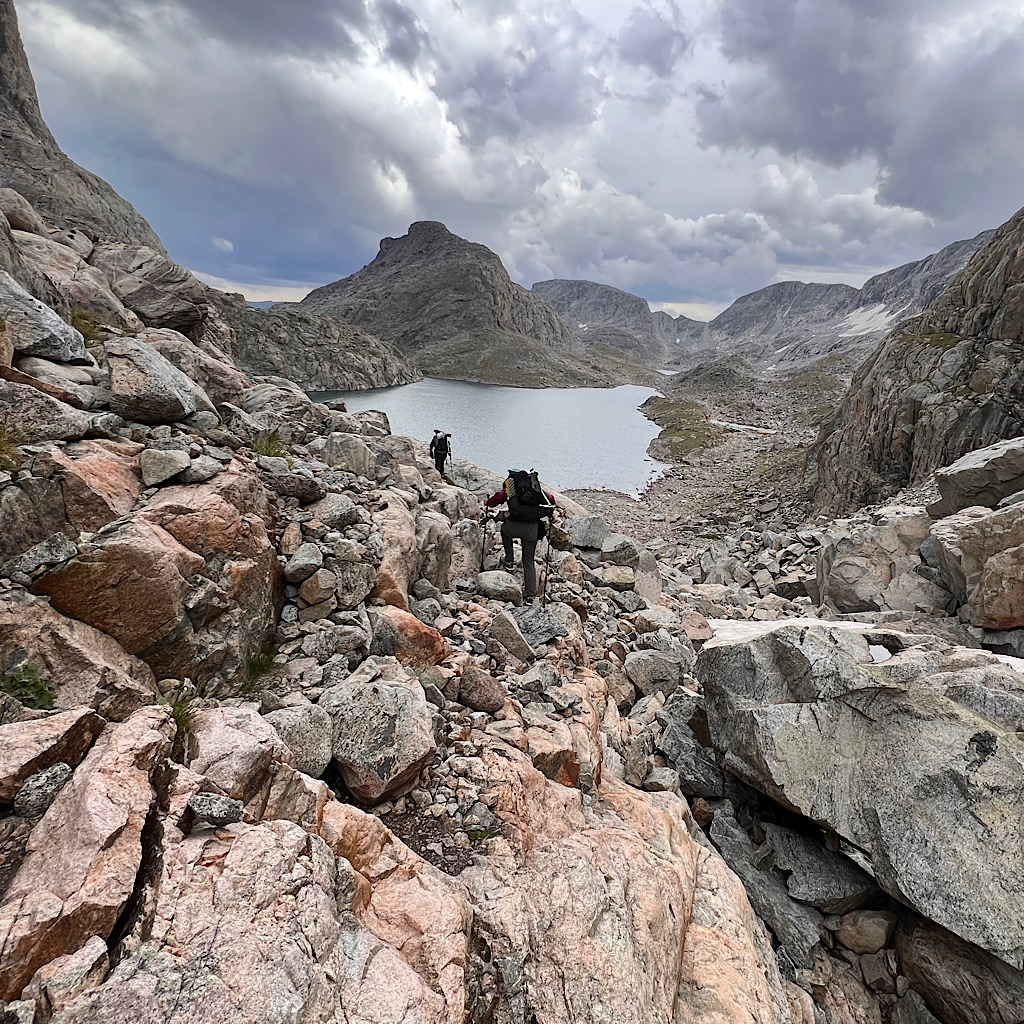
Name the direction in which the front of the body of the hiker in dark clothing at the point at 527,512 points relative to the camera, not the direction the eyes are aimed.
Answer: away from the camera

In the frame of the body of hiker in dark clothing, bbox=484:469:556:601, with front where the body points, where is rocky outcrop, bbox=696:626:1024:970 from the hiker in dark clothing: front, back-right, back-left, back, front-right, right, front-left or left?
back-right

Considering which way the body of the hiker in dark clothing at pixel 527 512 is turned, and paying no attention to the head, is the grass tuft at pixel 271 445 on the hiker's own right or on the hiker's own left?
on the hiker's own left

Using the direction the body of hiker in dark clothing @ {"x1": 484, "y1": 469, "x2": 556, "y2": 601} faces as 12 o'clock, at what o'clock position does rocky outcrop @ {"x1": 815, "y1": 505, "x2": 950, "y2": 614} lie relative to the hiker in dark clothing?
The rocky outcrop is roughly at 2 o'clock from the hiker in dark clothing.

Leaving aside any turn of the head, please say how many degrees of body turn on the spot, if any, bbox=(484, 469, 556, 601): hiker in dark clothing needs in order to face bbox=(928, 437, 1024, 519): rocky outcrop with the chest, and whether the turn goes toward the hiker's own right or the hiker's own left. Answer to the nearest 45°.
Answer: approximately 90° to the hiker's own right

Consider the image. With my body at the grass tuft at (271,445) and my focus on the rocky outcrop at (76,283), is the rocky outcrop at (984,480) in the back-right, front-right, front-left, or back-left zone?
back-right

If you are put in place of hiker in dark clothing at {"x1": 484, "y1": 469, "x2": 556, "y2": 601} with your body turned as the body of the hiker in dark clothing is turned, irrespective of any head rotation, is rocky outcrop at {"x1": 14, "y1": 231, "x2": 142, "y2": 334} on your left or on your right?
on your left

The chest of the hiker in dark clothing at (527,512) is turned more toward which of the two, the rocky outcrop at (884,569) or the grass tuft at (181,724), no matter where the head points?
the rocky outcrop

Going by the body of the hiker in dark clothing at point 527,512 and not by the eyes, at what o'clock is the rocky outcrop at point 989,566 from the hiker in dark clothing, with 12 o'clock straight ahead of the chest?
The rocky outcrop is roughly at 3 o'clock from the hiker in dark clothing.

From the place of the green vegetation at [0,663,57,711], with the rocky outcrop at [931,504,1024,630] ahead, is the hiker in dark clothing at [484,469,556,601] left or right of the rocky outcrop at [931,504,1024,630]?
left

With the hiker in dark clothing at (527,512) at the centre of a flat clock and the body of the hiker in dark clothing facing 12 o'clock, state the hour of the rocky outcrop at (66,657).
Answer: The rocky outcrop is roughly at 7 o'clock from the hiker in dark clothing.
